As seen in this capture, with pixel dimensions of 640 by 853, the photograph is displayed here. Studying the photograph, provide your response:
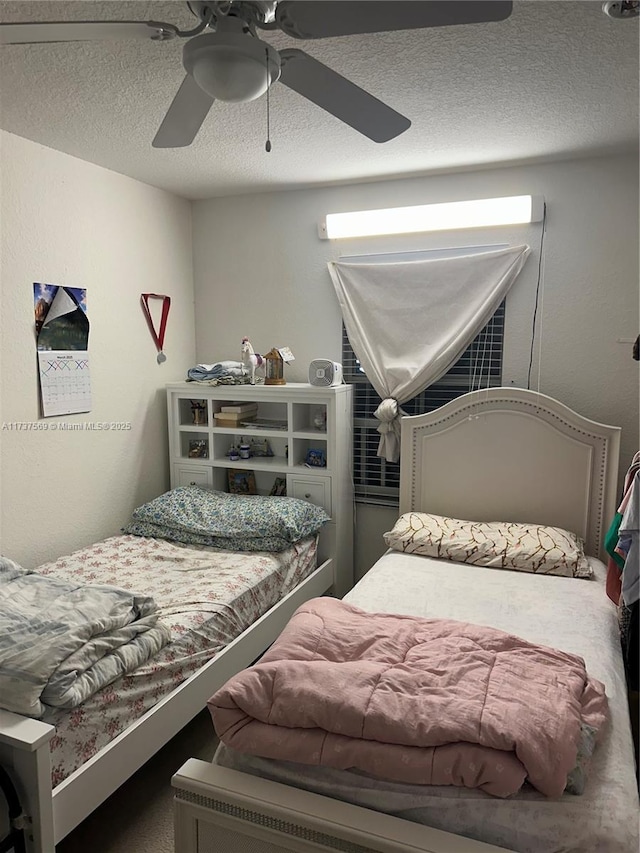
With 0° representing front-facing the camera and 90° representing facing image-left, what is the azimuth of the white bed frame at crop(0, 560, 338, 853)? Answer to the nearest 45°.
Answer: approximately 45°

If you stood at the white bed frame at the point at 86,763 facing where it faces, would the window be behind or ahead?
behind

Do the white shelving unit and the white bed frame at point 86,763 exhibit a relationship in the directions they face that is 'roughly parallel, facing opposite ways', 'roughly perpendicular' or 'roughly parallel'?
roughly parallel

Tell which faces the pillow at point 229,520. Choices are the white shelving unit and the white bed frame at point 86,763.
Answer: the white shelving unit

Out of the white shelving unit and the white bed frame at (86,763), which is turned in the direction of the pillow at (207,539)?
the white shelving unit

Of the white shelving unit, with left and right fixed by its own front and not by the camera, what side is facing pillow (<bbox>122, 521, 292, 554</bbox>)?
front

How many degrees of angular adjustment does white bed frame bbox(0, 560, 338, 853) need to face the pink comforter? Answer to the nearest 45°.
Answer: approximately 90° to its left

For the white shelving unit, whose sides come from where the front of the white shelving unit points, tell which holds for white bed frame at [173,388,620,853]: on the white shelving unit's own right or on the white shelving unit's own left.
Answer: on the white shelving unit's own left

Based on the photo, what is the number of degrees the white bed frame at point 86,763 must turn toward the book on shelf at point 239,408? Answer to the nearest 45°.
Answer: approximately 135° to its right

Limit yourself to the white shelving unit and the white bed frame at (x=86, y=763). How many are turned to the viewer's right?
0

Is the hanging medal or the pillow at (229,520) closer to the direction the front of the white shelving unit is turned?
the pillow

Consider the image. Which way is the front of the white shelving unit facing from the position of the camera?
facing the viewer and to the left of the viewer

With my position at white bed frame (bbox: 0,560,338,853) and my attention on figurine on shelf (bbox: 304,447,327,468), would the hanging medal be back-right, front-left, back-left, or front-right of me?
front-left

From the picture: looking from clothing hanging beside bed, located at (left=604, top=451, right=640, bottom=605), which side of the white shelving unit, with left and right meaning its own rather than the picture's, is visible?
left

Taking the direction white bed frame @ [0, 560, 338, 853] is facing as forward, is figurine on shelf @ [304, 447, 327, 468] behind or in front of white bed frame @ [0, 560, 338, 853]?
behind

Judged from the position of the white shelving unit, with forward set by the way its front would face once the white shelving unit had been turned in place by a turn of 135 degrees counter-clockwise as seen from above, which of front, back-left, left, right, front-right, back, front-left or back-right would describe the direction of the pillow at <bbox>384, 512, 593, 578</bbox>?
front-right

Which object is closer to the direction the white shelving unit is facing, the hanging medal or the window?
the hanging medal
